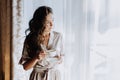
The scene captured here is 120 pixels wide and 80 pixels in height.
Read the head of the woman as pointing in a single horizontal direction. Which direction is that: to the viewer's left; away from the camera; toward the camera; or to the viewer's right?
to the viewer's right

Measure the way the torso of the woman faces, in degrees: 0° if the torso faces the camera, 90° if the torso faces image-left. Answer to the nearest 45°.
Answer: approximately 315°
